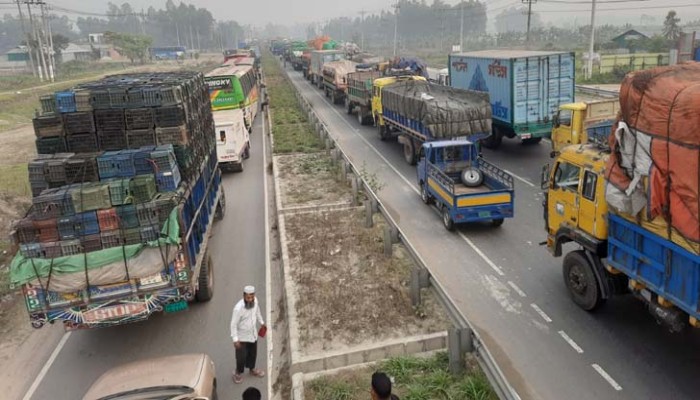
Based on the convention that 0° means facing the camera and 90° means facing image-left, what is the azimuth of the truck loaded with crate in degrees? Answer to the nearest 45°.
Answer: approximately 180°

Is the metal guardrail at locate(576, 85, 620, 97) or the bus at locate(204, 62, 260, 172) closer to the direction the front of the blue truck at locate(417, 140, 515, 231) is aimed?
the bus

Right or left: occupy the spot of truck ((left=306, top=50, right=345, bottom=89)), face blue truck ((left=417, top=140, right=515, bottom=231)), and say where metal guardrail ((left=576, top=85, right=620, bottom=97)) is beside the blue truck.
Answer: left
